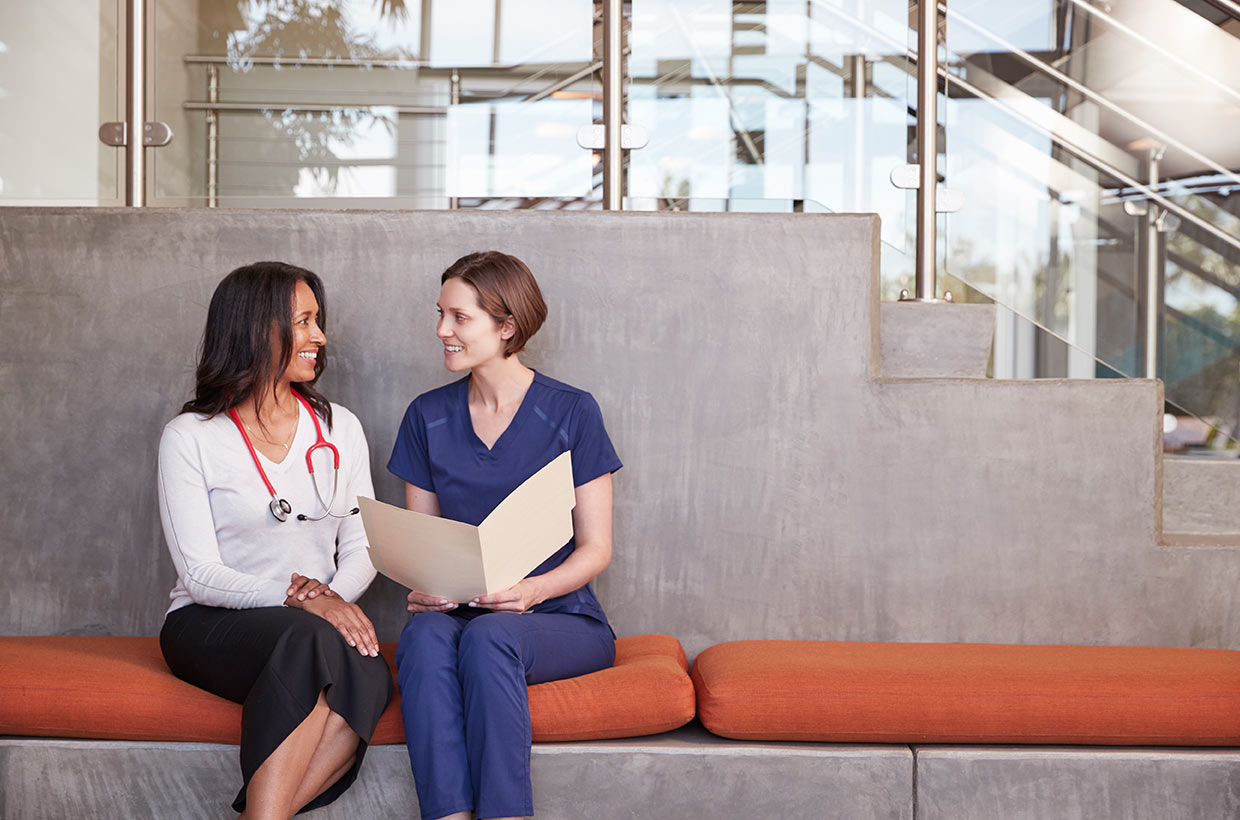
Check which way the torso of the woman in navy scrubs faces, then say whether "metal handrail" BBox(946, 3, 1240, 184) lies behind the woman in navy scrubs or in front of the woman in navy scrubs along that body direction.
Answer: behind

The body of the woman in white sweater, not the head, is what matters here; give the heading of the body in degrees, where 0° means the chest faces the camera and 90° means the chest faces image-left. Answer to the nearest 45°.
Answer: approximately 315°

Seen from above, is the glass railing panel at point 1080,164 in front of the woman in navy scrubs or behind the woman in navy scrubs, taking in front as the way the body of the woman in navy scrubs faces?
behind

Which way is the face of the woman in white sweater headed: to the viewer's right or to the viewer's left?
to the viewer's right

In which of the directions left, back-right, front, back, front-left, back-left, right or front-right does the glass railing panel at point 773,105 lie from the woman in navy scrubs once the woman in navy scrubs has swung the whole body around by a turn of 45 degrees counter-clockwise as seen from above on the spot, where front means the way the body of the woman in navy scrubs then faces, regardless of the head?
back-left

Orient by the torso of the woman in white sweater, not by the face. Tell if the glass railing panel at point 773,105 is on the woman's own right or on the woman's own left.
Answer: on the woman's own left

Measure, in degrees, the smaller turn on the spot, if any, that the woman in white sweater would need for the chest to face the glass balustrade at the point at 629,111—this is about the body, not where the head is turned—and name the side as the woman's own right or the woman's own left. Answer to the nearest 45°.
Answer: approximately 90° to the woman's own left

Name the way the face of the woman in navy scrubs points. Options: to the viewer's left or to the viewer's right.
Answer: to the viewer's left
